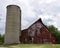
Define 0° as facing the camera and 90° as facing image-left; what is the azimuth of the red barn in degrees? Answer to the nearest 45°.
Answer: approximately 0°

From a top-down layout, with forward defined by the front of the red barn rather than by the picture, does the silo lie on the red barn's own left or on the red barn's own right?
on the red barn's own right
